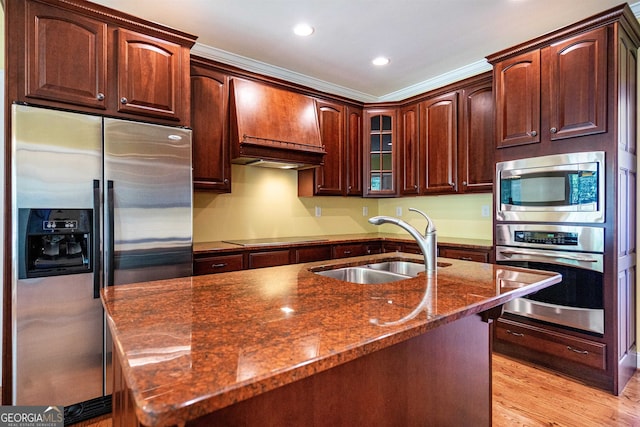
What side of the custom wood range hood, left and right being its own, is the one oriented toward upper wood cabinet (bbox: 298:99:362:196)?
left

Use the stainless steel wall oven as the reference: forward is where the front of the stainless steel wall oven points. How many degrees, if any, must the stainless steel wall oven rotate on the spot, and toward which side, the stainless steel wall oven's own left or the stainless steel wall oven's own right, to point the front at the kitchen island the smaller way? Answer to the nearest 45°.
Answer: approximately 45° to the stainless steel wall oven's own left

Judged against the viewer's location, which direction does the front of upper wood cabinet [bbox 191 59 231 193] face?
facing the viewer and to the right of the viewer

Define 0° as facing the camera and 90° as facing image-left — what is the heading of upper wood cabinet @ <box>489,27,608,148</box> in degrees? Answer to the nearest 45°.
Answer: approximately 45°

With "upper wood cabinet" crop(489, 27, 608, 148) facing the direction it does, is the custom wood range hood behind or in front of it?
in front

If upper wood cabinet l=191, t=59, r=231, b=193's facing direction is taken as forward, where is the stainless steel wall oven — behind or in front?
in front

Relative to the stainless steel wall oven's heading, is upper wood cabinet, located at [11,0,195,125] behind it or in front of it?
in front

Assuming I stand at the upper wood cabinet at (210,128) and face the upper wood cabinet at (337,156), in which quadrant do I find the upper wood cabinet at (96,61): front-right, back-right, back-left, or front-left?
back-right

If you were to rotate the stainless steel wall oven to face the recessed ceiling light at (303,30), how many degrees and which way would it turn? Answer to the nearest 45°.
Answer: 0° — it already faces it

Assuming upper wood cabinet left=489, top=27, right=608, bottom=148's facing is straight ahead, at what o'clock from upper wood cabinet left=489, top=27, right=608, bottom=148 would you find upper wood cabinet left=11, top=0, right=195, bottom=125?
upper wood cabinet left=11, top=0, right=195, bottom=125 is roughly at 12 o'clock from upper wood cabinet left=489, top=27, right=608, bottom=148.

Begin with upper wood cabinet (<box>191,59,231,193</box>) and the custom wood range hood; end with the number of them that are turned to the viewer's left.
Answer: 0

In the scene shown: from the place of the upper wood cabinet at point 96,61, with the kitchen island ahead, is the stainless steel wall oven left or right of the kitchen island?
left
